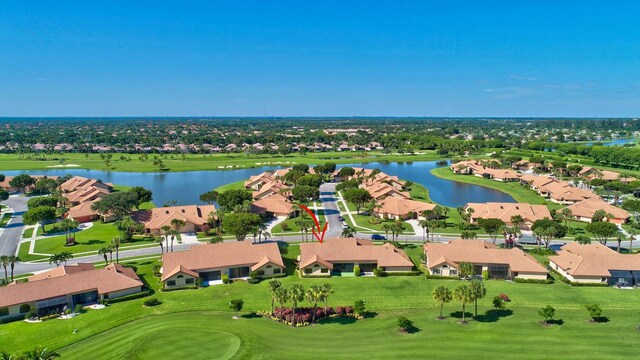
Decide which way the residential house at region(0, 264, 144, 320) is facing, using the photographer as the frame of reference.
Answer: facing away from the viewer

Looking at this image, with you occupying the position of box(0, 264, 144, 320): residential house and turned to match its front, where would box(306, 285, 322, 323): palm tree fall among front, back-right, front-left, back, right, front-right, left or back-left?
back-right

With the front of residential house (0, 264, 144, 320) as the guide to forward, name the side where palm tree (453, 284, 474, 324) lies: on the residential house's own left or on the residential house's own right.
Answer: on the residential house's own right
